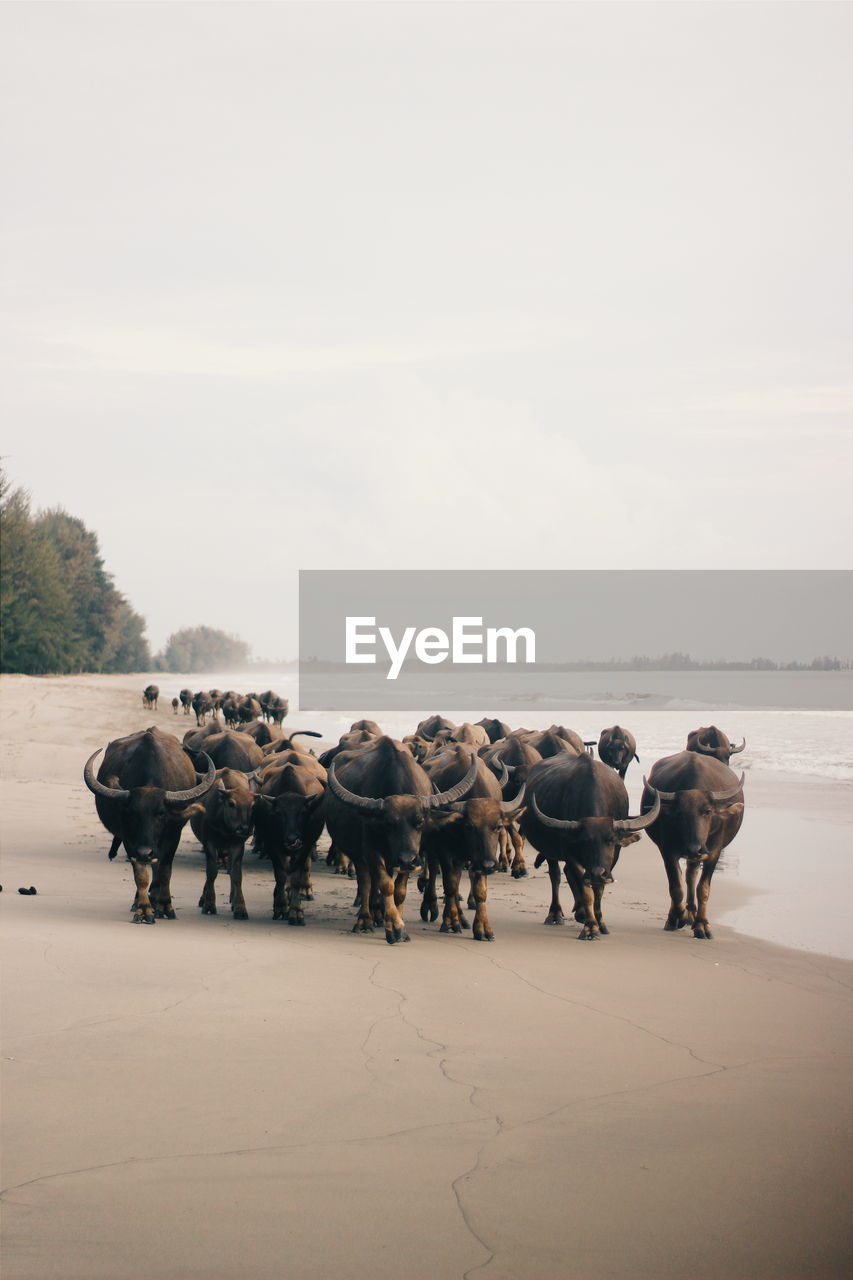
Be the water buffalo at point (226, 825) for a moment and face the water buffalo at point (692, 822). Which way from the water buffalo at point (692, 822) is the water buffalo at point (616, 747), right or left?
left

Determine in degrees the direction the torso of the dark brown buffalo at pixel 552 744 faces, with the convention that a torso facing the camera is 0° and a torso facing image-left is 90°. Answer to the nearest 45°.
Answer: approximately 0°

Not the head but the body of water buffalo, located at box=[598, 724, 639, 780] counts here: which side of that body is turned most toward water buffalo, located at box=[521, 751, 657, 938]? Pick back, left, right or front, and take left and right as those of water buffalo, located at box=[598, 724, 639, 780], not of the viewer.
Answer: front

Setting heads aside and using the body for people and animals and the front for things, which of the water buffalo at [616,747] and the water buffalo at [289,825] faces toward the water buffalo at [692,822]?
the water buffalo at [616,747]

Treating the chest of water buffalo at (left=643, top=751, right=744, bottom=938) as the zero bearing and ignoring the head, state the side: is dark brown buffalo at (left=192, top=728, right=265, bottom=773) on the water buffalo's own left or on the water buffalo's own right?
on the water buffalo's own right

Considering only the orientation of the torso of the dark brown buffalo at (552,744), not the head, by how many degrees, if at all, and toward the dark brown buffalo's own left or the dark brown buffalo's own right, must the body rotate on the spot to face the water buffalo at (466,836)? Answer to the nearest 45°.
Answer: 0° — it already faces it

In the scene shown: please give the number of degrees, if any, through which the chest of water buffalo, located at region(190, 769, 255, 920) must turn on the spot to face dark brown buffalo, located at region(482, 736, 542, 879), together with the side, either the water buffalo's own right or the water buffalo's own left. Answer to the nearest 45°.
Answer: approximately 135° to the water buffalo's own left

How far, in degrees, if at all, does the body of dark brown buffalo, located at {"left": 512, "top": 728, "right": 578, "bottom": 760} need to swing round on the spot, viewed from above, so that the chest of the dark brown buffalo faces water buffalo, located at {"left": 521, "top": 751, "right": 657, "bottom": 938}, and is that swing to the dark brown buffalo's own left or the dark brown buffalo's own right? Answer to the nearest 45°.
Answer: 0° — it already faces it

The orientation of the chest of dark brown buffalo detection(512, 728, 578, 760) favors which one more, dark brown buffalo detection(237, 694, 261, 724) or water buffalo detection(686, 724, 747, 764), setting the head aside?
the water buffalo

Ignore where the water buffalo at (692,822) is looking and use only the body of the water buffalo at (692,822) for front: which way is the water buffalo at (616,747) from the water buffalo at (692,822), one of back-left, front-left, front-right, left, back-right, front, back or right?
back

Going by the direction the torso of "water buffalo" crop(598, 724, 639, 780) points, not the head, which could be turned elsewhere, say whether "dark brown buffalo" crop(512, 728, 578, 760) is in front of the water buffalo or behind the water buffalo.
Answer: in front

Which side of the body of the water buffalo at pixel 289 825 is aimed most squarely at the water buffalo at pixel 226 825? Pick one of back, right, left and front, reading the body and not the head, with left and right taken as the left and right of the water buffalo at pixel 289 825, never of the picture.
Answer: right

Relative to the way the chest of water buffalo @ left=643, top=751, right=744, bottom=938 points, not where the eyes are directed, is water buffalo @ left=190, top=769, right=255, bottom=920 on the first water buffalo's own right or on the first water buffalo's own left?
on the first water buffalo's own right

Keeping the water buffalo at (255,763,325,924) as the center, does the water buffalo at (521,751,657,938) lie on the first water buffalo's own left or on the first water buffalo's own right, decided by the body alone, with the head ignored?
on the first water buffalo's own left
